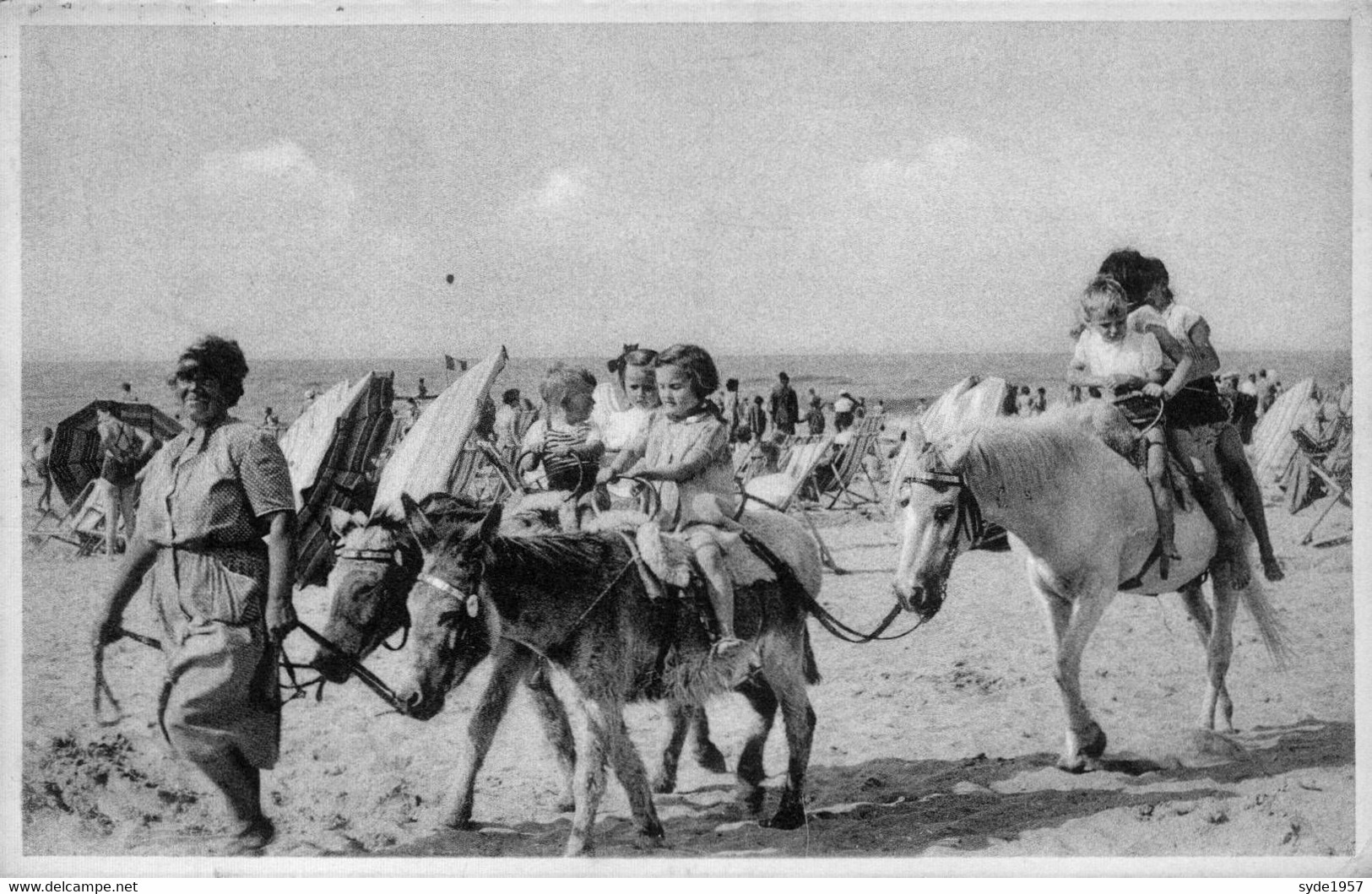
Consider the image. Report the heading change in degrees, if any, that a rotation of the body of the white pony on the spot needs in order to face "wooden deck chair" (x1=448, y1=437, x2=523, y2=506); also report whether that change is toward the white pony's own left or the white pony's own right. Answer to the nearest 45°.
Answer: approximately 45° to the white pony's own right

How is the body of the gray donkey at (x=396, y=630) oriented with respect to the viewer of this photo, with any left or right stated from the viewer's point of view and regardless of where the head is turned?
facing the viewer and to the left of the viewer

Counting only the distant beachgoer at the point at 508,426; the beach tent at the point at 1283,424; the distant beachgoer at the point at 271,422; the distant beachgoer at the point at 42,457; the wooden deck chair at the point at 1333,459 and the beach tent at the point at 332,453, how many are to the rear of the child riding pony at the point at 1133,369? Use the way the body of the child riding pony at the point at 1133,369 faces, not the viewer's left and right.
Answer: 2

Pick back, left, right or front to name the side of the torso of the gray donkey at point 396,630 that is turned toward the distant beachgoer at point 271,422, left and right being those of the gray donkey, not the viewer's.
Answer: right

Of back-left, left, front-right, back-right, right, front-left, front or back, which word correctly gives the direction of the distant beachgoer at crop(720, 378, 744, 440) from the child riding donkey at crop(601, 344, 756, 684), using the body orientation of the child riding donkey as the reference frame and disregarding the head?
back-right

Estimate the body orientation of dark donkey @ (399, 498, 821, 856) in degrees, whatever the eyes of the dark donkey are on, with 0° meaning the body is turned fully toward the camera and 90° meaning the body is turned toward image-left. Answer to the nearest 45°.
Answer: approximately 45°

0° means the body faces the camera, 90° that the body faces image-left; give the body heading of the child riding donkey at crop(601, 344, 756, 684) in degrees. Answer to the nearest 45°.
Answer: approximately 45°
